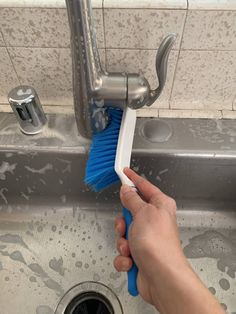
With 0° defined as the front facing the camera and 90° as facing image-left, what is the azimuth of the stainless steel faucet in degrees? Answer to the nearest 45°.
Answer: approximately 0°
